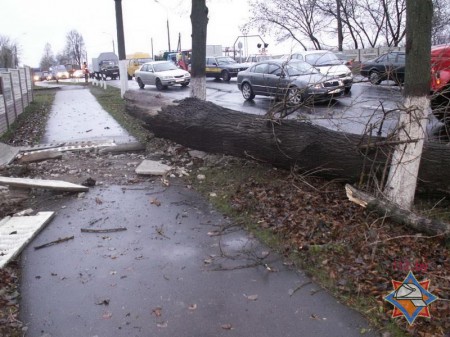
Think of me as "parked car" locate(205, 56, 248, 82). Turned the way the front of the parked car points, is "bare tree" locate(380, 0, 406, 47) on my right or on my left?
on my left

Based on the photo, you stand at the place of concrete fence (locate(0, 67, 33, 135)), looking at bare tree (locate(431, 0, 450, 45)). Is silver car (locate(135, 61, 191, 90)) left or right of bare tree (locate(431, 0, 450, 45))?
left

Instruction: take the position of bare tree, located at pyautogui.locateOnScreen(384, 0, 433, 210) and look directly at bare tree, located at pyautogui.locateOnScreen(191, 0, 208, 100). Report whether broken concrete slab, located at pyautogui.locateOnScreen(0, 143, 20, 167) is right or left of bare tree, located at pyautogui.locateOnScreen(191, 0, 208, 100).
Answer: left

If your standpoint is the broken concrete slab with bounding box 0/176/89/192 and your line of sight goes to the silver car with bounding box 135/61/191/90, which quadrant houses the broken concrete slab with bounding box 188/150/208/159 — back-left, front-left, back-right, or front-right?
front-right

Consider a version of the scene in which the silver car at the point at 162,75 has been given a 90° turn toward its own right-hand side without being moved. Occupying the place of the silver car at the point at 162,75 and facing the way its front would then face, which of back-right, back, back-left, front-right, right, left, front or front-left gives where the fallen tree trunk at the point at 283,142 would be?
front-left

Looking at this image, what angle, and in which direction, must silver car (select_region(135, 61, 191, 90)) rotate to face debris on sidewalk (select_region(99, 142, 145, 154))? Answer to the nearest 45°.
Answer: approximately 45° to its right

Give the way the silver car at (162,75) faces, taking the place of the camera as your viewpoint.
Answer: facing the viewer and to the right of the viewer

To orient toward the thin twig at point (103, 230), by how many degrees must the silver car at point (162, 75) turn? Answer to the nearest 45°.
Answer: approximately 45° to its right

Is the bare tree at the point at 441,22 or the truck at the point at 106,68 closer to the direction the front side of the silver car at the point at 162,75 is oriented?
the bare tree

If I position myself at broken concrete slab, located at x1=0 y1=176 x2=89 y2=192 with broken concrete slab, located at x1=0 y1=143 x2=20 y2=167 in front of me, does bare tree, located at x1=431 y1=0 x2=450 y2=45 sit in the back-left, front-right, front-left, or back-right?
front-right

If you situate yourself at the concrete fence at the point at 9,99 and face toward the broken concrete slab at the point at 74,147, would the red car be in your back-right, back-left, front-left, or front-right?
front-left
